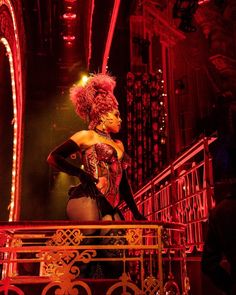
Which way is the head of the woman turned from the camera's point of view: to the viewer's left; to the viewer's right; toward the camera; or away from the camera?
to the viewer's right

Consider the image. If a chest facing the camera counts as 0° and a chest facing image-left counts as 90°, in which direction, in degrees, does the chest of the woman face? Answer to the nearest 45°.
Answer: approximately 315°

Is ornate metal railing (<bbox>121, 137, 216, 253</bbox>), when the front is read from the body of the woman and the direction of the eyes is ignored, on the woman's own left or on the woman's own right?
on the woman's own left
